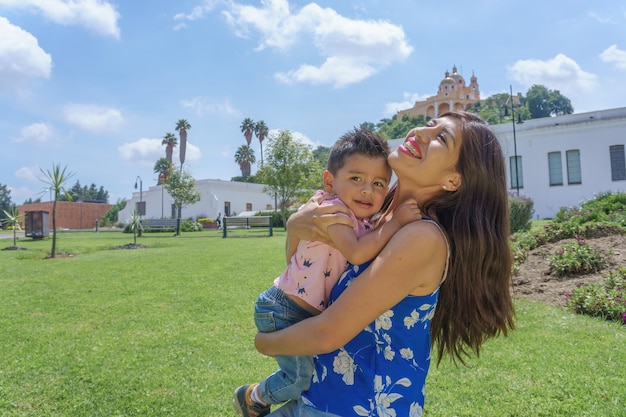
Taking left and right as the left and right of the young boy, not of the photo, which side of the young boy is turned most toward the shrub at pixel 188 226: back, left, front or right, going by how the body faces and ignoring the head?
left

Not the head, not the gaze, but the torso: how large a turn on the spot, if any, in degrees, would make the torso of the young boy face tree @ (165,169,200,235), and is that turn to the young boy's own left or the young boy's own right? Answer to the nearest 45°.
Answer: approximately 90° to the young boy's own left

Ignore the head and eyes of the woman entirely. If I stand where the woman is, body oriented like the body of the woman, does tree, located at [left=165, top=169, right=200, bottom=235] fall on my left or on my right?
on my right

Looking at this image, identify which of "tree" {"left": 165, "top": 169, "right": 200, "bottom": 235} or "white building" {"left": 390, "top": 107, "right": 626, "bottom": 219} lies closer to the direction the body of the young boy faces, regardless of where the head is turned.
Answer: the white building

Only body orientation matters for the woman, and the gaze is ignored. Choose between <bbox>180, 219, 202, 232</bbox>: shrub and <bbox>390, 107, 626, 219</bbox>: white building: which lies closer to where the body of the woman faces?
the shrub

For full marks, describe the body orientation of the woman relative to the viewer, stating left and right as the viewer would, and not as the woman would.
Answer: facing to the left of the viewer

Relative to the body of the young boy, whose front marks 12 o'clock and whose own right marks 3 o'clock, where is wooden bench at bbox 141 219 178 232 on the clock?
The wooden bench is roughly at 8 o'clock from the young boy.

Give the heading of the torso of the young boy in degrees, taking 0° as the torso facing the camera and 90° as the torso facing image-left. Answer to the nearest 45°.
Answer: approximately 270°

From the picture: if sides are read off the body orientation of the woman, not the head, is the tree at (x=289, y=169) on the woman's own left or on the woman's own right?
on the woman's own right
